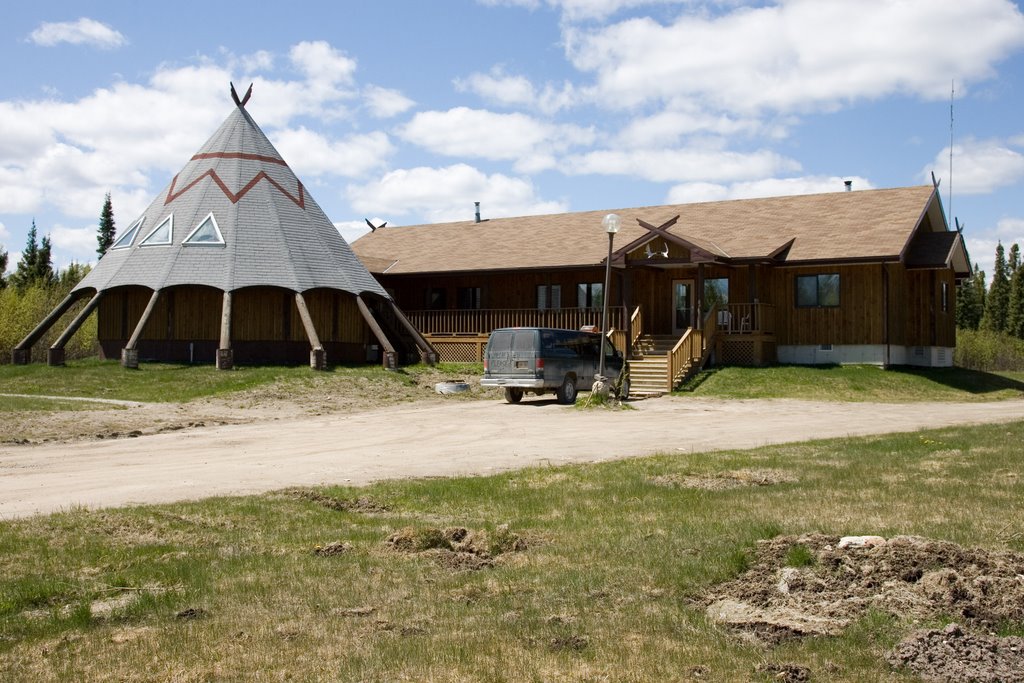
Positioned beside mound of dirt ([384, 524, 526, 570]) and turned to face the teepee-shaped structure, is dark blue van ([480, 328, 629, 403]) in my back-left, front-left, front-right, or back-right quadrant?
front-right

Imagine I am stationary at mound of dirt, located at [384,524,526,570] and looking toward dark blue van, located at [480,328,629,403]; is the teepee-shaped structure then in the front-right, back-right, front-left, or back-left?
front-left

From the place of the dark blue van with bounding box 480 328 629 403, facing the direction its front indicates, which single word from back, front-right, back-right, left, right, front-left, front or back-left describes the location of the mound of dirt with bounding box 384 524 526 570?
back-right

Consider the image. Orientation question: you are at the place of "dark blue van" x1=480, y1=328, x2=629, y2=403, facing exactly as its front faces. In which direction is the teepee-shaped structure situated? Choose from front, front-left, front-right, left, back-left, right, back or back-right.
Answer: left

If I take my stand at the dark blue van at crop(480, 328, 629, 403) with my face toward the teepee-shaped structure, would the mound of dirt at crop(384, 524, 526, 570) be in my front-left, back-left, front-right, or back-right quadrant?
back-left

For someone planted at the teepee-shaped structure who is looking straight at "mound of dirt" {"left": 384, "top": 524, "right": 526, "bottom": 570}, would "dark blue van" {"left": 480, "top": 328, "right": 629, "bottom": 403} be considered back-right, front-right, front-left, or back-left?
front-left

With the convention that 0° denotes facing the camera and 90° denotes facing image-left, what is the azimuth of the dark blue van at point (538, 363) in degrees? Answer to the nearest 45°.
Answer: approximately 225°
